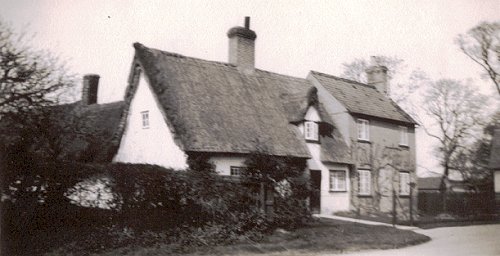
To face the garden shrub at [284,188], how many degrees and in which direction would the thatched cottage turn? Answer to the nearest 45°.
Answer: approximately 45° to its right

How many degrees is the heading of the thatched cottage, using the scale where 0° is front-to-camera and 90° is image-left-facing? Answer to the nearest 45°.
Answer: approximately 315°

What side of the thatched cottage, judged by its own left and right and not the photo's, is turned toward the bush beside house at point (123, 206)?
right
